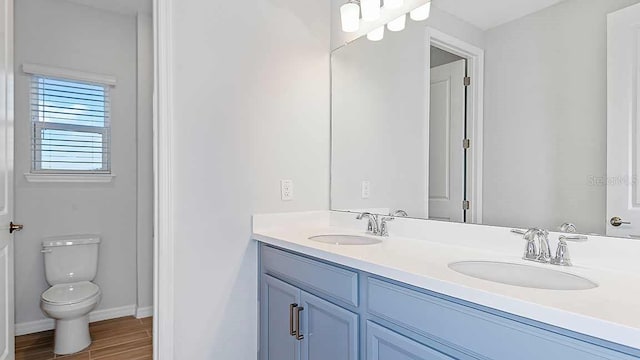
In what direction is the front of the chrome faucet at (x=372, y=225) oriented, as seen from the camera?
facing the viewer and to the left of the viewer

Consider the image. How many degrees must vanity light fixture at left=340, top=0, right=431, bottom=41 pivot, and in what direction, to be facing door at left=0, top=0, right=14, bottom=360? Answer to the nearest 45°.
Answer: approximately 45° to its right

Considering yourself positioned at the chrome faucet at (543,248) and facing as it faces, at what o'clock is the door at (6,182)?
The door is roughly at 1 o'clock from the chrome faucet.

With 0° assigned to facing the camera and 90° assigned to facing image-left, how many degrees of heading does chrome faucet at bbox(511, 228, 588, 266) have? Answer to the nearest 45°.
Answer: approximately 45°

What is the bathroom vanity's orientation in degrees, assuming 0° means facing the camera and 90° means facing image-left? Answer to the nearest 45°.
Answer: approximately 45°

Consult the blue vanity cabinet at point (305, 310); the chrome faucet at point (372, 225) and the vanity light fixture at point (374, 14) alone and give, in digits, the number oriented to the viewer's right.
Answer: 0

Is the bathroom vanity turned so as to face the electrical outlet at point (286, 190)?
no

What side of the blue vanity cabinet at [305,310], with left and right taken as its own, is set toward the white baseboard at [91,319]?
right

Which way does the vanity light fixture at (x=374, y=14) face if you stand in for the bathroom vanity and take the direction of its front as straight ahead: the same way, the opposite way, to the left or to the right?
the same way

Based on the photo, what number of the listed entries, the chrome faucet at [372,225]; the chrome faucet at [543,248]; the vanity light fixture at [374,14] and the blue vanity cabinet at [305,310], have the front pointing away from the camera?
0

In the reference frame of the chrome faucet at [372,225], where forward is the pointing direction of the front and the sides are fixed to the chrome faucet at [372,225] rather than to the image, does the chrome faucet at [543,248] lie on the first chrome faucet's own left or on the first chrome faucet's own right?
on the first chrome faucet's own left

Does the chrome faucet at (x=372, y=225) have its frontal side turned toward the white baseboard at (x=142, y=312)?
no

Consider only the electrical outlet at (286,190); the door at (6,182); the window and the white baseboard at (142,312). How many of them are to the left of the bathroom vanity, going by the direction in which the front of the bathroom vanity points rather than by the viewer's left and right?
0

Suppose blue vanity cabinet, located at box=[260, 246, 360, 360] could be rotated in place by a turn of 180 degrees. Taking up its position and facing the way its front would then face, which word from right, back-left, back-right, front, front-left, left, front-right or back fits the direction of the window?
left

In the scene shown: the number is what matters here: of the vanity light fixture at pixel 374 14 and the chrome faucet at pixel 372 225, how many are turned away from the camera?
0

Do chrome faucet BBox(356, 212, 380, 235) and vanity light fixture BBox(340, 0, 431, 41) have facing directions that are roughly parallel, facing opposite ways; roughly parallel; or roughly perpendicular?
roughly parallel

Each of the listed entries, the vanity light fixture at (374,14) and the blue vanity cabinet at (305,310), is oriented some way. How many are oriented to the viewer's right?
0

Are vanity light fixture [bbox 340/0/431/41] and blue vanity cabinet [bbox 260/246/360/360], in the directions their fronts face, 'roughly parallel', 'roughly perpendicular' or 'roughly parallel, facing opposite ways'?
roughly parallel

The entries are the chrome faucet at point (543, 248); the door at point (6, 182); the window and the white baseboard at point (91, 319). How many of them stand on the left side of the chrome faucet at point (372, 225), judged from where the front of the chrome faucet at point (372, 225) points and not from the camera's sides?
1
